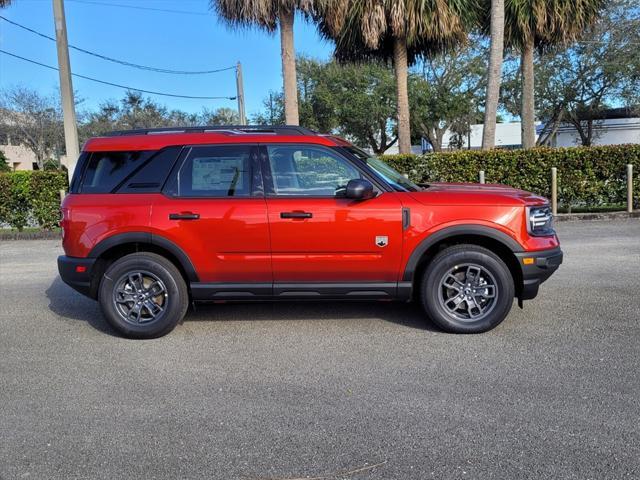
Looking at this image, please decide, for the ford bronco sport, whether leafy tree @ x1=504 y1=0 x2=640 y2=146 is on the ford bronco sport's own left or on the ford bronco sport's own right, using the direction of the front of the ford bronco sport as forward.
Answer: on the ford bronco sport's own left

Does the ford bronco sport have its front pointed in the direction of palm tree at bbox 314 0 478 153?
no

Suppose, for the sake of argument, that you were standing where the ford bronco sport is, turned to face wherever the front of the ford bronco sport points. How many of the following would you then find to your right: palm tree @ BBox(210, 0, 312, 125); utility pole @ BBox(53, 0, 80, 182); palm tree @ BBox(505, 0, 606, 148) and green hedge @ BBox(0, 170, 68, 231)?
0

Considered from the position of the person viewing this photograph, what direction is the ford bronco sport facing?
facing to the right of the viewer

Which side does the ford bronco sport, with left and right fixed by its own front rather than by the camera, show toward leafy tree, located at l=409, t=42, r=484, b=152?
left

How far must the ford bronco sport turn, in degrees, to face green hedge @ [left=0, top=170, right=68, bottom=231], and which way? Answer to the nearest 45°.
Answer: approximately 135° to its left

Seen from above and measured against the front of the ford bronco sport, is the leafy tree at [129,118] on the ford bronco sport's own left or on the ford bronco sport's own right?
on the ford bronco sport's own left

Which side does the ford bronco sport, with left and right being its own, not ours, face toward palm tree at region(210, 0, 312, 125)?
left

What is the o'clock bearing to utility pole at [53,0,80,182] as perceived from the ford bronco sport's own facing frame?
The utility pole is roughly at 8 o'clock from the ford bronco sport.

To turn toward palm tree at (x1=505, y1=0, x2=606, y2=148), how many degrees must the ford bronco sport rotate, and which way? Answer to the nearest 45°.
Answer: approximately 45° to its left

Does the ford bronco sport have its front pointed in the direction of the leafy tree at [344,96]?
no

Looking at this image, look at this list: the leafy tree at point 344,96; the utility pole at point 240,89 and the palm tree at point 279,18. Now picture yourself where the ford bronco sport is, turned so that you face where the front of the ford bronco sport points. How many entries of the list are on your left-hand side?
3
